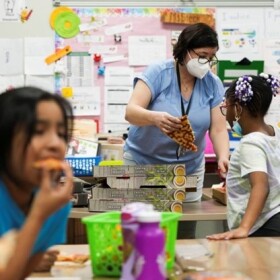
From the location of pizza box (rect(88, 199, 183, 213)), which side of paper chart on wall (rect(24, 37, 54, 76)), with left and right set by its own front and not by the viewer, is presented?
front

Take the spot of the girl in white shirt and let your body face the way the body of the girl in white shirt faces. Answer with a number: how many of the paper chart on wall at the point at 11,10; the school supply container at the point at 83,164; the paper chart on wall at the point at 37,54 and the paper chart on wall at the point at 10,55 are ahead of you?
4

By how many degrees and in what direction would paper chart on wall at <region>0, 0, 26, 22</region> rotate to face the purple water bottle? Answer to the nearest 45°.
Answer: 0° — it already faces it

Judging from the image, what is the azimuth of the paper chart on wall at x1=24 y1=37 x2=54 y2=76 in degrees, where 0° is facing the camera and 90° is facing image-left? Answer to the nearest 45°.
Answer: approximately 0°

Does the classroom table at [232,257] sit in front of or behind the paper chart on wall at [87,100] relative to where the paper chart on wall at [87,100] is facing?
in front

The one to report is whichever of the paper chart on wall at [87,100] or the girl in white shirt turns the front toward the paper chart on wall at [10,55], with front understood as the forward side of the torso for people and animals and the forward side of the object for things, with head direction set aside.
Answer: the girl in white shirt

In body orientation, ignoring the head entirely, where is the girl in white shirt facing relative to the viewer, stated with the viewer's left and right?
facing away from the viewer and to the left of the viewer

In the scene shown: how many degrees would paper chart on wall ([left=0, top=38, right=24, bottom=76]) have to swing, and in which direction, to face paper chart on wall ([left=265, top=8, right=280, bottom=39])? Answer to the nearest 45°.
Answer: approximately 90° to its left

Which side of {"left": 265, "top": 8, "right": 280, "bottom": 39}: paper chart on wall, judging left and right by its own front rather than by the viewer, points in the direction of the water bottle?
front
